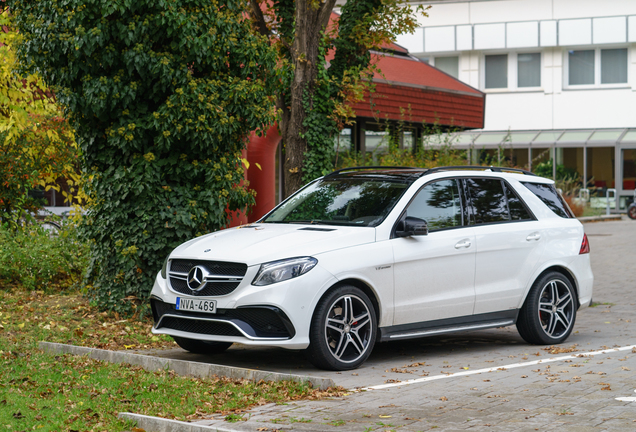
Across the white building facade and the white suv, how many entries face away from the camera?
0

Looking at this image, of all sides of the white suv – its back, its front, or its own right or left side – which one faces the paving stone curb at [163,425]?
front

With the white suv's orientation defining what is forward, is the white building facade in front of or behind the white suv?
behind

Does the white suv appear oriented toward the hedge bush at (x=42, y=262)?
no

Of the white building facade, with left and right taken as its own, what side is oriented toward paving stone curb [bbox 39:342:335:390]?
front

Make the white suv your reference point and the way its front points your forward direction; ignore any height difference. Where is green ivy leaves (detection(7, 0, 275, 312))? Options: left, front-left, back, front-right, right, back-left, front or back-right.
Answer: right

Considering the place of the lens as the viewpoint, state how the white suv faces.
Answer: facing the viewer and to the left of the viewer

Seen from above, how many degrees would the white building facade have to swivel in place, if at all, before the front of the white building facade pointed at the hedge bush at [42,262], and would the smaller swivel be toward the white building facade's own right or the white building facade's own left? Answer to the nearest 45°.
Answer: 0° — it already faces it

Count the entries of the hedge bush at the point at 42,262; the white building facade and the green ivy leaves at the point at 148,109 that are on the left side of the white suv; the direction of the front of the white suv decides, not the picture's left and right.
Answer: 0

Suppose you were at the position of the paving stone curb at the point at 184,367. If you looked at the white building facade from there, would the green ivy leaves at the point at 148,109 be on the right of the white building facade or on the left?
left

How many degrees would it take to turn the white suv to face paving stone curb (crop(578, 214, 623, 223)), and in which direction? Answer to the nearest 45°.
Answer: approximately 135° to its right

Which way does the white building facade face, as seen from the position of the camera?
facing the viewer
